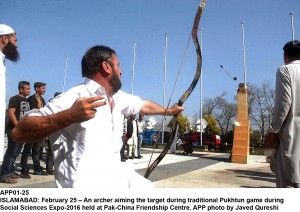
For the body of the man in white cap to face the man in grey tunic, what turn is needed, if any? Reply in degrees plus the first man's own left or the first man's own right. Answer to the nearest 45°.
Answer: approximately 45° to the first man's own right

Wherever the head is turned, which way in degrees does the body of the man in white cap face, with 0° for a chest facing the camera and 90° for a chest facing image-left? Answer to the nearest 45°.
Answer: approximately 270°

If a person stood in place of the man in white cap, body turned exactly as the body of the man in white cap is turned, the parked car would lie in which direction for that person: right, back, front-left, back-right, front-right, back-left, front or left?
front-left

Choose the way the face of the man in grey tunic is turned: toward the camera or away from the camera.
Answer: away from the camera

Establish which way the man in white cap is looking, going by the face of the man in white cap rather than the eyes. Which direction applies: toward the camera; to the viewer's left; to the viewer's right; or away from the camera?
to the viewer's right
